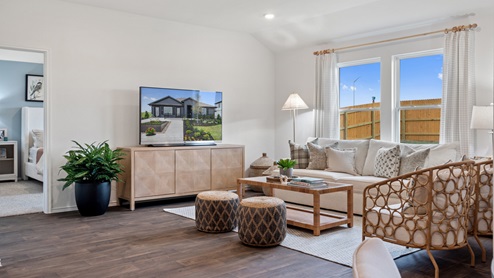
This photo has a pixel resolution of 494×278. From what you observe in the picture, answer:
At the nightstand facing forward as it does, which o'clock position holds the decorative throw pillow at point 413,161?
The decorative throw pillow is roughly at 11 o'clock from the nightstand.

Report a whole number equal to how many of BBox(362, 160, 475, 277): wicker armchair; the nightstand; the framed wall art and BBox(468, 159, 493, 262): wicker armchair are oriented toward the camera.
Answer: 2

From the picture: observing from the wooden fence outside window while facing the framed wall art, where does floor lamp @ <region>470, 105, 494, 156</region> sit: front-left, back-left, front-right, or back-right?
front-left

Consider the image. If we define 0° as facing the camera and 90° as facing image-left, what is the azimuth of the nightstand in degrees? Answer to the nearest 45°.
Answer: approximately 0°

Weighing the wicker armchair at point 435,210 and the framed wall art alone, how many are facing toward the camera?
1

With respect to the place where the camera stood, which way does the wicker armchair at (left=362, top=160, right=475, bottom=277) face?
facing away from the viewer and to the left of the viewer
